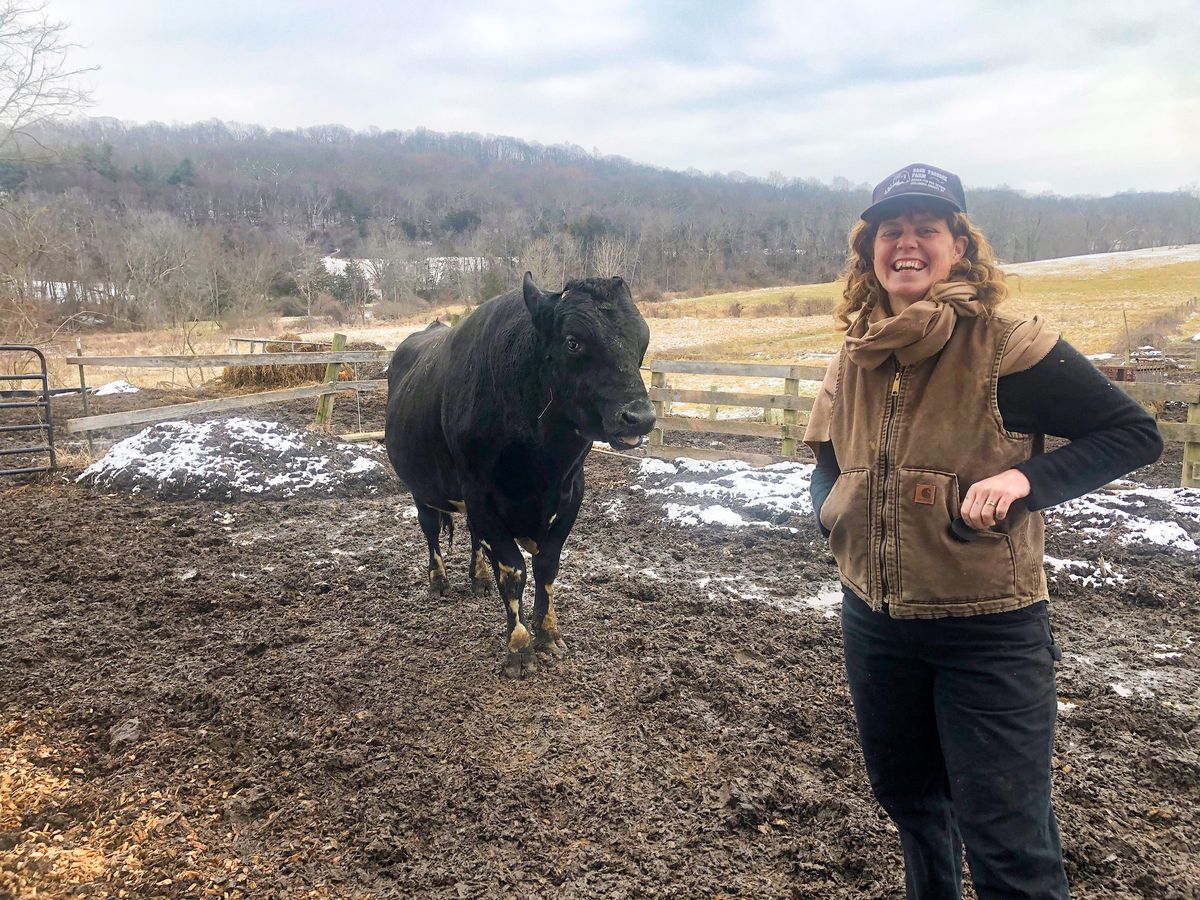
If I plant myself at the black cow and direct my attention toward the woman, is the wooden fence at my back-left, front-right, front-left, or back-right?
back-left

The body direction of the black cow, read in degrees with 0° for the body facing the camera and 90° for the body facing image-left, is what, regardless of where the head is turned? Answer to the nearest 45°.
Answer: approximately 315°

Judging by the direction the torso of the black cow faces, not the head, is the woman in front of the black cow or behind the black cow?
in front

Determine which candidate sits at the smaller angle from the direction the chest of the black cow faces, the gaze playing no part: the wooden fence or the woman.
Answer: the woman

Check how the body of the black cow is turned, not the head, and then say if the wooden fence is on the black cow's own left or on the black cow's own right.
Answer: on the black cow's own left
